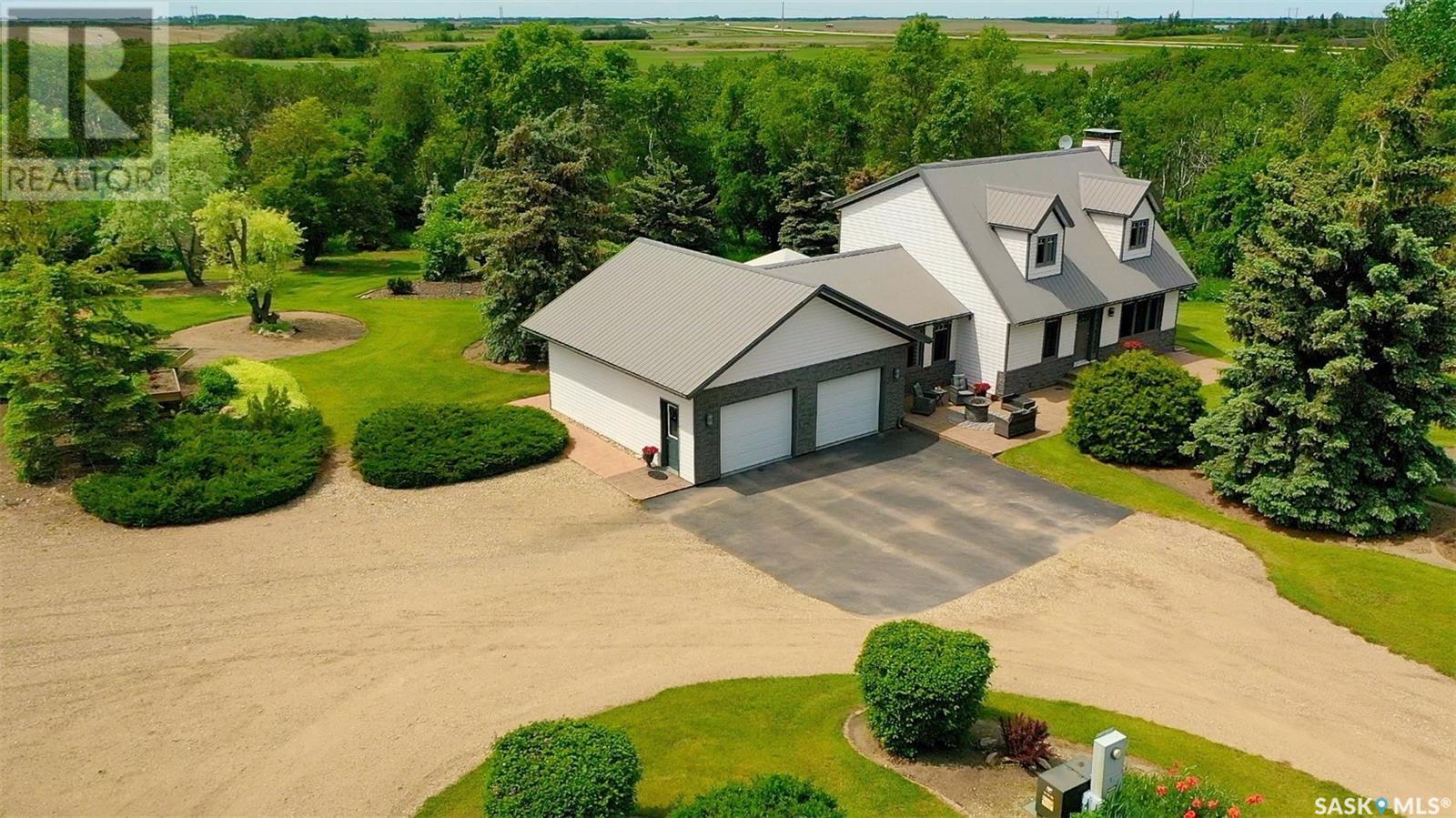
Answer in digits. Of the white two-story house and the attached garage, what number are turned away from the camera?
0

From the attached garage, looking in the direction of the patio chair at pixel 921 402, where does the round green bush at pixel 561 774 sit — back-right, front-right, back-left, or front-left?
back-right

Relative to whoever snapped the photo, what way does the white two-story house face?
facing the viewer and to the right of the viewer

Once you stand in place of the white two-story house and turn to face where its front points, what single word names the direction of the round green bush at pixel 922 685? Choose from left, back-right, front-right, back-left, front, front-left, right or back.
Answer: front-right

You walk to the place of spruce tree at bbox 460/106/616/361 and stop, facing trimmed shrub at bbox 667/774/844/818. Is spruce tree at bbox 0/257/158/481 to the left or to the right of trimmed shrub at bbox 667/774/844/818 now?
right

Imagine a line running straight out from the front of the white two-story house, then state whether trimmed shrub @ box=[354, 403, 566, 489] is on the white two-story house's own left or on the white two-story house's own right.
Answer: on the white two-story house's own right

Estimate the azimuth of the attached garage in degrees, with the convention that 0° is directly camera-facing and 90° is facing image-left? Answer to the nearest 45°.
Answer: approximately 315°

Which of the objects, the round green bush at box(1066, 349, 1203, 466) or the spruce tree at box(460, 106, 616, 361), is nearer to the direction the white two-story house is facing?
the round green bush

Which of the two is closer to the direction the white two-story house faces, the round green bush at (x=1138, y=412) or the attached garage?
the round green bush

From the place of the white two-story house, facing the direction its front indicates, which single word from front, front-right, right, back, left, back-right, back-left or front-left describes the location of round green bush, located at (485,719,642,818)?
front-right

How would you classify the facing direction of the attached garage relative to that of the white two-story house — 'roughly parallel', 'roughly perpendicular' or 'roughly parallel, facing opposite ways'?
roughly parallel

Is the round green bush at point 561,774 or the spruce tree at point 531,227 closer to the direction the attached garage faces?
the round green bush

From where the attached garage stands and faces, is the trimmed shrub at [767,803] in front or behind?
in front

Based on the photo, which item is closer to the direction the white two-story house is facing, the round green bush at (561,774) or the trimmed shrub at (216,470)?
the round green bush
